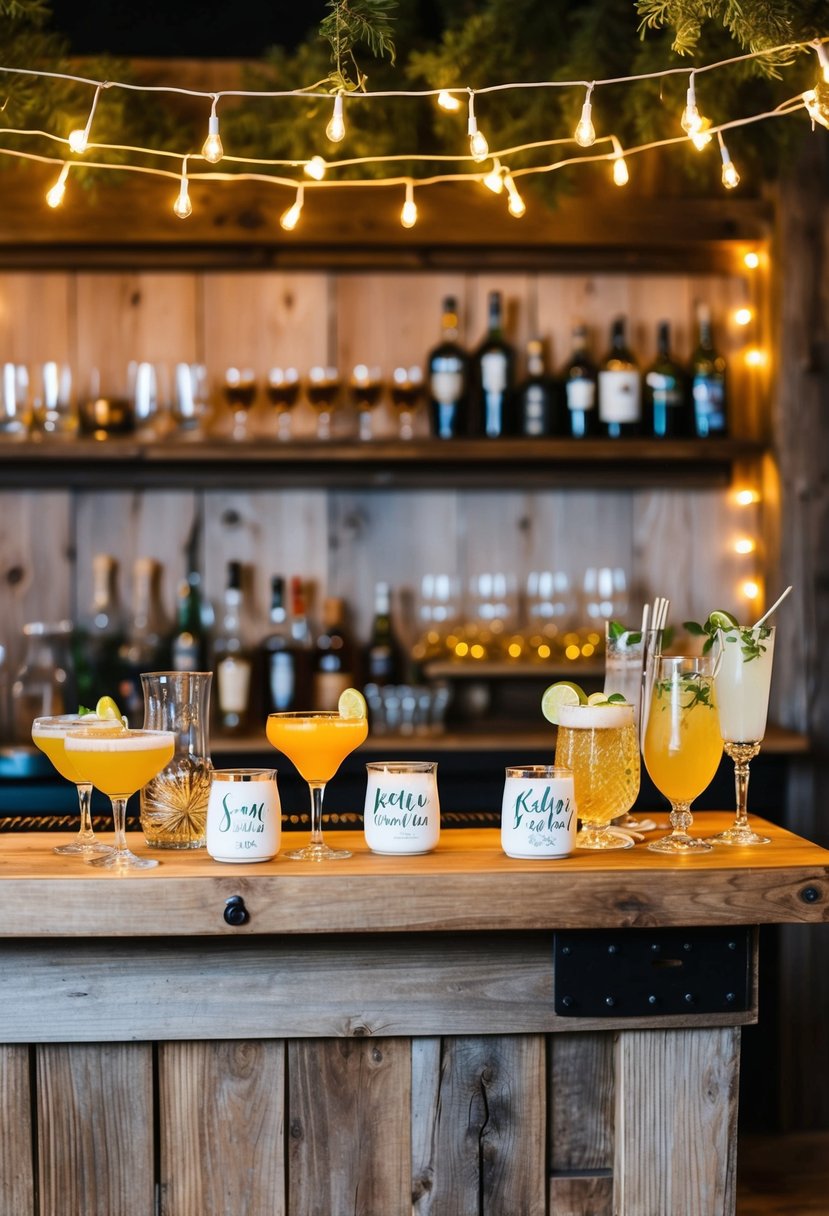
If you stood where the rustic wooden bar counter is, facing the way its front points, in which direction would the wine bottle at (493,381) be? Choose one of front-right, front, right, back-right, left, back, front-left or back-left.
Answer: back

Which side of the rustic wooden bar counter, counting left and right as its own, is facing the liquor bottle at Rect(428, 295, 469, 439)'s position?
back

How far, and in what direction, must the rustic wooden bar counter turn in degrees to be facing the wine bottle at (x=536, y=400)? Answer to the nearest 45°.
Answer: approximately 180°

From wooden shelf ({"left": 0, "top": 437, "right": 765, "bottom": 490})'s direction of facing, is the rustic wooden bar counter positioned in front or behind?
in front

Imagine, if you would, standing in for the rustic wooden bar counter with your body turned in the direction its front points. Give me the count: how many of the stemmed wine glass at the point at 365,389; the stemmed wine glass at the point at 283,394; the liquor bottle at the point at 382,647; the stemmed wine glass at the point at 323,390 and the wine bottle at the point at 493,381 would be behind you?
5

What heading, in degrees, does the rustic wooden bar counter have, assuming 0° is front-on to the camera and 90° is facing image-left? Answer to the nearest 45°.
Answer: approximately 0°

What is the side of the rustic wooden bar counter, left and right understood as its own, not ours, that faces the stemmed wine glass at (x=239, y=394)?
back

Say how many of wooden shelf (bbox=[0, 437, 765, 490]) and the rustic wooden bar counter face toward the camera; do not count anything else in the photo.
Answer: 2

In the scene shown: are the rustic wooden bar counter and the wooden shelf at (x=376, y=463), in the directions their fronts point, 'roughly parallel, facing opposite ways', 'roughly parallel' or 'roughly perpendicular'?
roughly parallel

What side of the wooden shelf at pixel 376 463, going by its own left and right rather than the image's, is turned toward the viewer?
front

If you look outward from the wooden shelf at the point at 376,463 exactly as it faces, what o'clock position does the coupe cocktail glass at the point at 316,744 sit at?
The coupe cocktail glass is roughly at 12 o'clock from the wooden shelf.
